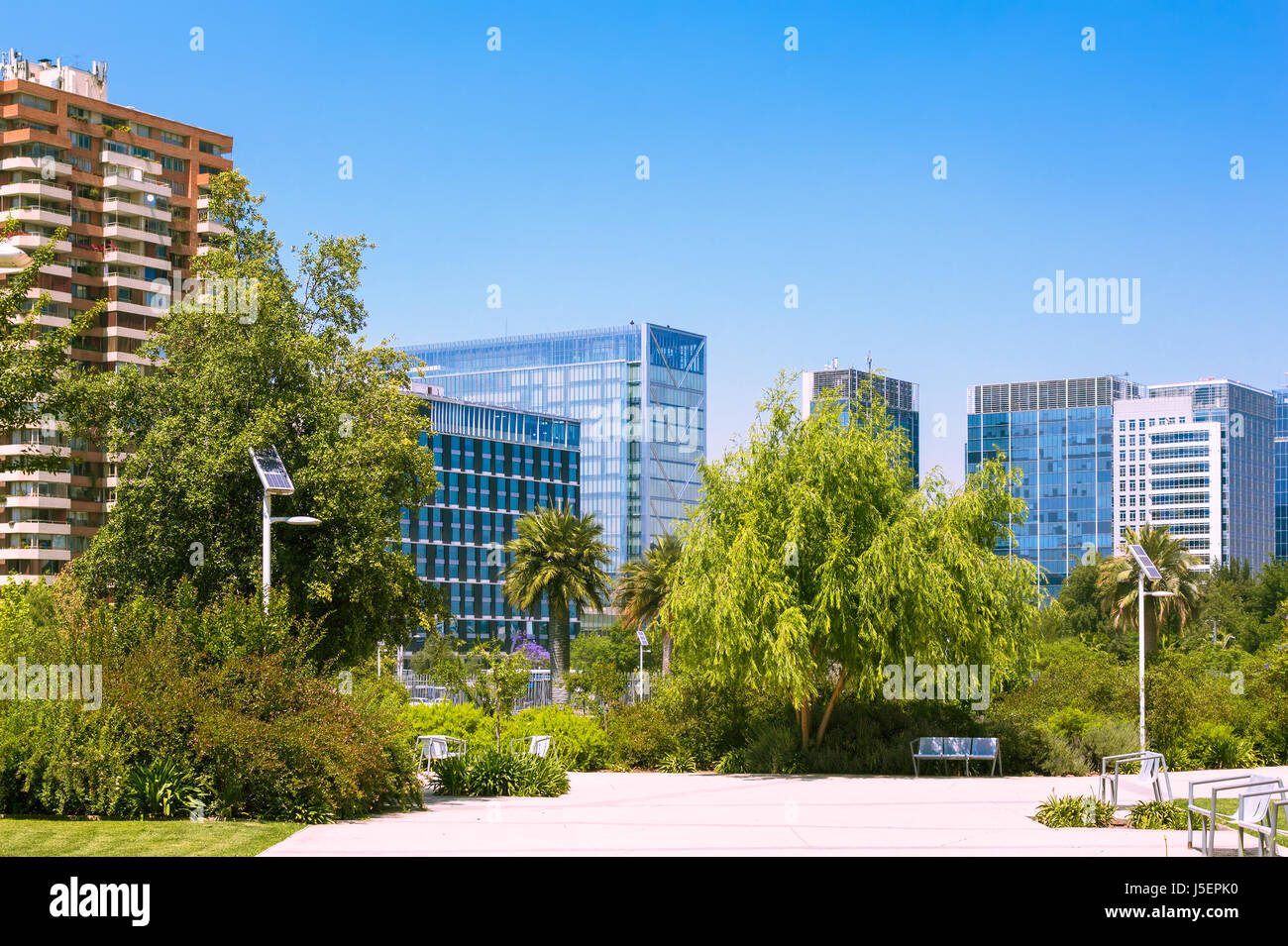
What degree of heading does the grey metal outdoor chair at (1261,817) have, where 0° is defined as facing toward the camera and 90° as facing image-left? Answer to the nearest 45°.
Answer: approximately 135°

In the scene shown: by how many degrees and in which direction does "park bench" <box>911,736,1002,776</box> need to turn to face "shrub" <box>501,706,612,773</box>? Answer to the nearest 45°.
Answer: approximately 90° to its right

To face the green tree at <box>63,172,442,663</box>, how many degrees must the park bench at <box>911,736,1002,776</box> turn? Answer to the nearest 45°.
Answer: approximately 45° to its right

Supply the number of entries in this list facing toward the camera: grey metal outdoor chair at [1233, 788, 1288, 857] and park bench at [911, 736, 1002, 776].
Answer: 1

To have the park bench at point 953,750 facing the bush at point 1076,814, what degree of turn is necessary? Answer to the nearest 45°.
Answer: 0° — it already faces it

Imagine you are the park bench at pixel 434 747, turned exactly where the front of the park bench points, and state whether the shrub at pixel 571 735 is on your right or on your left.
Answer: on your left

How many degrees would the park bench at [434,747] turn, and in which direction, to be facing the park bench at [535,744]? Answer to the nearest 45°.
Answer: approximately 45° to its left

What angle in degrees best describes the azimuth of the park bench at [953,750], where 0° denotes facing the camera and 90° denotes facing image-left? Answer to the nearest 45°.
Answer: approximately 0°

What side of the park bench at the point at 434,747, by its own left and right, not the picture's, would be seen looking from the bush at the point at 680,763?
left
